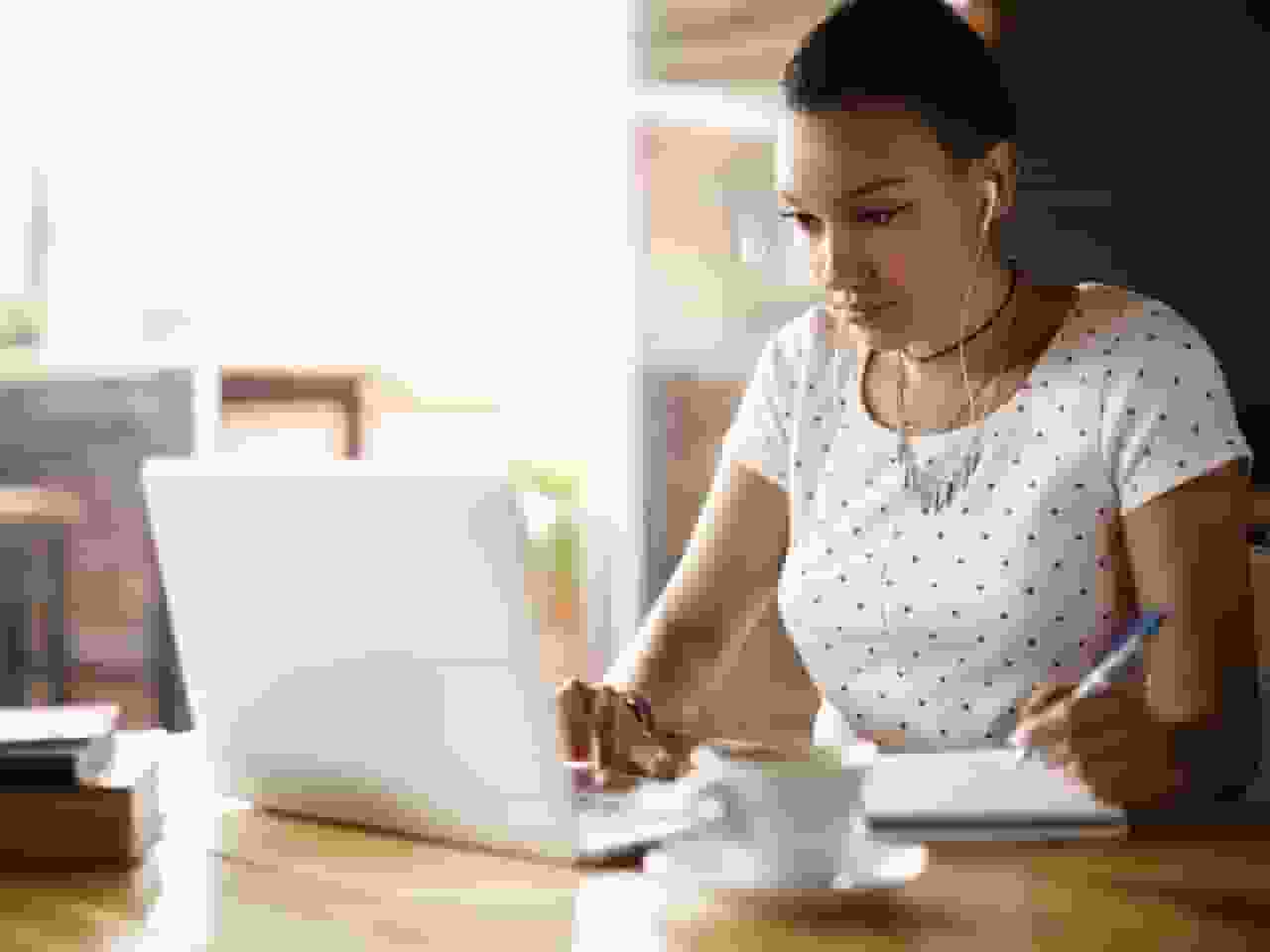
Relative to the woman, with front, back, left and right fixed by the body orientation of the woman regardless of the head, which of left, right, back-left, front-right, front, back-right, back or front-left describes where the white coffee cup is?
front-left

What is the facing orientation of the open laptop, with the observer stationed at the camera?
facing away from the viewer and to the right of the viewer

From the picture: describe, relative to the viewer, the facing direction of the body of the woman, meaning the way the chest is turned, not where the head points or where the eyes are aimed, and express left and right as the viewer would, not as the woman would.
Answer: facing the viewer and to the left of the viewer

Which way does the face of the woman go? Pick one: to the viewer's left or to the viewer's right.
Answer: to the viewer's left

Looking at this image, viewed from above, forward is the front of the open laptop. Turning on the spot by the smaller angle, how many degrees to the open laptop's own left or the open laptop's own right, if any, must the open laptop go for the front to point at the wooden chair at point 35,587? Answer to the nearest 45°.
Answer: approximately 45° to the open laptop's own left

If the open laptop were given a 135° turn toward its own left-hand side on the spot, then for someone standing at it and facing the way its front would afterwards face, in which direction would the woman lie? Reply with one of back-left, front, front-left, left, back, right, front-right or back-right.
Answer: back-right
